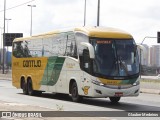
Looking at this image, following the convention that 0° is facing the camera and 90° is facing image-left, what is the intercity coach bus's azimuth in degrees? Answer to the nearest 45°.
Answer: approximately 315°
